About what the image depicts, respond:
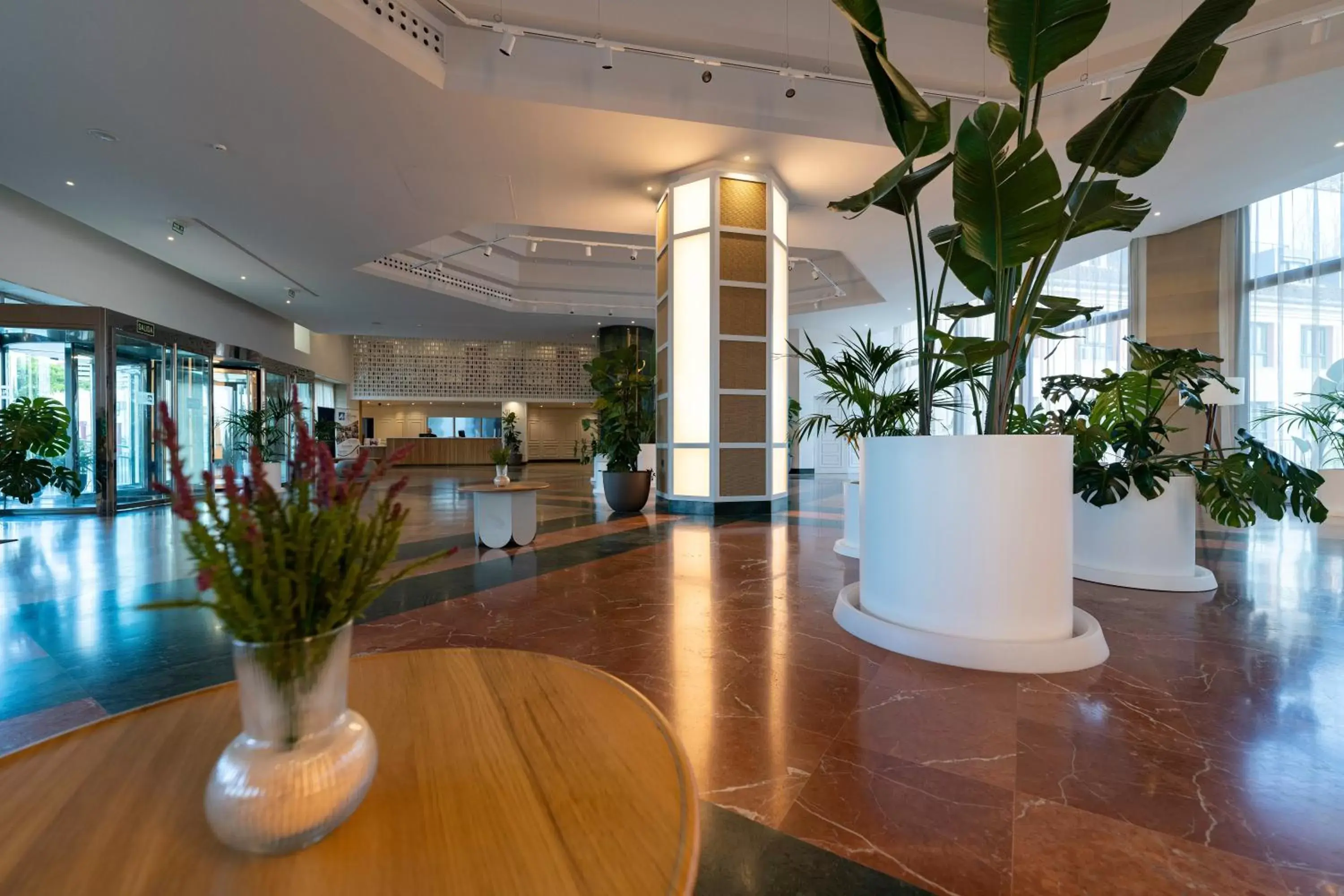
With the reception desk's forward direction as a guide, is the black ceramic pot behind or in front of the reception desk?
in front

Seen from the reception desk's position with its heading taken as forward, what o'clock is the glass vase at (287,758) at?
The glass vase is roughly at 12 o'clock from the reception desk.

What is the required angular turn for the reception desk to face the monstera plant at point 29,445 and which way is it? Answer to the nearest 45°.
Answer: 0° — it already faces it

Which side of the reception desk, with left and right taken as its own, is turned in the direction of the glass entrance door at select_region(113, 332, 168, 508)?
front

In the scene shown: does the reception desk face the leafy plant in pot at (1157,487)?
yes

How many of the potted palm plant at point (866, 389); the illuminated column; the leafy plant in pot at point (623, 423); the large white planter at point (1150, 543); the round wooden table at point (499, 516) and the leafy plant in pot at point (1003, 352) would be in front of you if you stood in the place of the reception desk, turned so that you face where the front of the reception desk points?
6

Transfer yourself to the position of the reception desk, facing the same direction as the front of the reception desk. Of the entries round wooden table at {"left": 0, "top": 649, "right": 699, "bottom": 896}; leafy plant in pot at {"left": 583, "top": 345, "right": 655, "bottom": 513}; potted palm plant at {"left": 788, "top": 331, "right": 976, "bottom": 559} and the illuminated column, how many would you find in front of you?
4

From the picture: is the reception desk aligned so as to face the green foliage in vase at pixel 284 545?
yes

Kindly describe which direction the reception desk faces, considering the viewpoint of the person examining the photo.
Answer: facing the viewer

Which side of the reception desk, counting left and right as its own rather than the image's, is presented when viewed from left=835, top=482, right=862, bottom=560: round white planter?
front

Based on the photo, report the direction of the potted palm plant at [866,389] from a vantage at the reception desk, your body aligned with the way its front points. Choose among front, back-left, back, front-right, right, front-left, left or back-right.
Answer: front

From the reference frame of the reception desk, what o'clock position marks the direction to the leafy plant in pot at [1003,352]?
The leafy plant in pot is roughly at 12 o'clock from the reception desk.

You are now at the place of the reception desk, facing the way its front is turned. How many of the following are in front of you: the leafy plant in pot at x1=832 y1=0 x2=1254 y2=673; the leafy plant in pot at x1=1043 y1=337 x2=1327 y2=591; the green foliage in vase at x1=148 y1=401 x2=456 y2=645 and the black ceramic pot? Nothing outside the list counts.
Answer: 4

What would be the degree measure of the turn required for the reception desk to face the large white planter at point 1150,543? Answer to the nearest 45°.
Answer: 0° — it already faces it

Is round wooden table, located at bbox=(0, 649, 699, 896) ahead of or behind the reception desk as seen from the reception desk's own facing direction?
ahead
